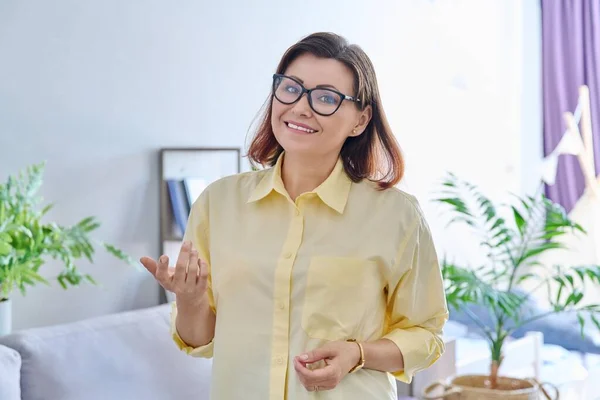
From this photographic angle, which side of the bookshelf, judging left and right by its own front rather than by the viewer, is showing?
front

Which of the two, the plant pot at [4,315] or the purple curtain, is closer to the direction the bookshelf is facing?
the plant pot

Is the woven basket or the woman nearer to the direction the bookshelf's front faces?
the woman

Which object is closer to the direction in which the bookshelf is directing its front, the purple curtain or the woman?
the woman

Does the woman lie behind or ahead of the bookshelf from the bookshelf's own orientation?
ahead

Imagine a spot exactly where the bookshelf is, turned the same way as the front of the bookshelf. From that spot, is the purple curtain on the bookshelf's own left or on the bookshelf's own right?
on the bookshelf's own left

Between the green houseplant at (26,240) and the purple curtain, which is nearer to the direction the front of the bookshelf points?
the green houseplant

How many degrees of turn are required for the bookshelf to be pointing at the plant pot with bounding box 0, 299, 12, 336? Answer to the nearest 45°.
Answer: approximately 45° to its right

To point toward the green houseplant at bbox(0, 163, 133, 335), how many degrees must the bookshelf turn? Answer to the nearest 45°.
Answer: approximately 45° to its right
